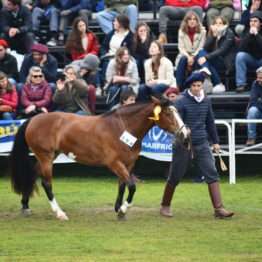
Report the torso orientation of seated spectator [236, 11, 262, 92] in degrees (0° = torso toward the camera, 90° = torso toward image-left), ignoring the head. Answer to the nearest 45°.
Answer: approximately 45°

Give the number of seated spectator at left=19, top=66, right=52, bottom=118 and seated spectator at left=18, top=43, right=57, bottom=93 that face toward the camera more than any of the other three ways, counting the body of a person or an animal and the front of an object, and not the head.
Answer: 2

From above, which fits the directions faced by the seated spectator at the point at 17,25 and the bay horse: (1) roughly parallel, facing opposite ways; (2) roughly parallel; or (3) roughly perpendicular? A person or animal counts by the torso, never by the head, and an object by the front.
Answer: roughly perpendicular

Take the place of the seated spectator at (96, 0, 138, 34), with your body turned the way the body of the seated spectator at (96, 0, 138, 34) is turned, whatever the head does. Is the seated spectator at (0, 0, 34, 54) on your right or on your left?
on your right

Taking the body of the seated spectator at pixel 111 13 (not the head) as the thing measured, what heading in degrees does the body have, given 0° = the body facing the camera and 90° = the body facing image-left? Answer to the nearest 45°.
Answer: approximately 0°

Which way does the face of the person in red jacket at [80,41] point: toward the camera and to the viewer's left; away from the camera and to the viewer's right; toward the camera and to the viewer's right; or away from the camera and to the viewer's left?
toward the camera and to the viewer's right

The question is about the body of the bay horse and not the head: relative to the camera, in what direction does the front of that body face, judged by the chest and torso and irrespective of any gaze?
to the viewer's right

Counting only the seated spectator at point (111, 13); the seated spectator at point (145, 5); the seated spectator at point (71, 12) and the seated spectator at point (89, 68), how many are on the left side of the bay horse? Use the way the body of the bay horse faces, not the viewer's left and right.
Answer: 4

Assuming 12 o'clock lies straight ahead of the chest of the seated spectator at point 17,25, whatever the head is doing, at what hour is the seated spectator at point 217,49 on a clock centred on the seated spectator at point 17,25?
the seated spectator at point 217,49 is roughly at 10 o'clock from the seated spectator at point 17,25.

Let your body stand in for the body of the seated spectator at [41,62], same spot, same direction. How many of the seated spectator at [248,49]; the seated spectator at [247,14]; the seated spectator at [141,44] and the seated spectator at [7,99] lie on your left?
3
